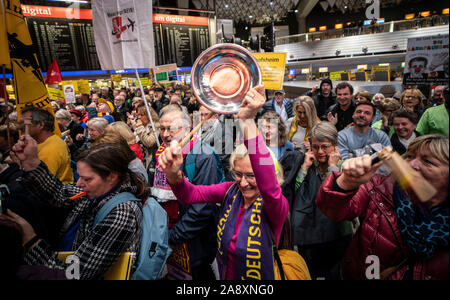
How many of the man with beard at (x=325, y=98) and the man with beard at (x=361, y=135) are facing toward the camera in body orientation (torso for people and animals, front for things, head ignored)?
2

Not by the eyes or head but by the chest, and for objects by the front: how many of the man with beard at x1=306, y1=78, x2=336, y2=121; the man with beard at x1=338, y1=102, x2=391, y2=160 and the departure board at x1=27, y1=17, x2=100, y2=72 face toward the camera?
3

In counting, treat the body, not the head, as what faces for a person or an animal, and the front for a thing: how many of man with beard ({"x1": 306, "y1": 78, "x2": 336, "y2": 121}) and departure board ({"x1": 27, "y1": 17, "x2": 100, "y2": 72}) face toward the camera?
2

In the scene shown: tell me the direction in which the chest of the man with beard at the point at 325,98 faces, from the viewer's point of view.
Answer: toward the camera

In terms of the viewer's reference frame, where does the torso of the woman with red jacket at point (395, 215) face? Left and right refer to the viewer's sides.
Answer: facing the viewer and to the left of the viewer

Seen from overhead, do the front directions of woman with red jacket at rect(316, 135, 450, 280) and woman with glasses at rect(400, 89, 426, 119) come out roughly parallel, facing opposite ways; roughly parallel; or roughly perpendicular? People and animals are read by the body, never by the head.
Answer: roughly parallel

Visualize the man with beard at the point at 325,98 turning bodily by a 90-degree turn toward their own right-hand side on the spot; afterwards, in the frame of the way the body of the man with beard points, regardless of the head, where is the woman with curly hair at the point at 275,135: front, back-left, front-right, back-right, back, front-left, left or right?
left

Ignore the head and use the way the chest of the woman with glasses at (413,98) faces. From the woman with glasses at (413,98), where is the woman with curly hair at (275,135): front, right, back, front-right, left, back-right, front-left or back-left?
front

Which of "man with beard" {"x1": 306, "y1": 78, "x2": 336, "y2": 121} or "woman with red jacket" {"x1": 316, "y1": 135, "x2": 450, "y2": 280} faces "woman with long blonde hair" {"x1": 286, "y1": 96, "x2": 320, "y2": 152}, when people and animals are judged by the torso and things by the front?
the man with beard

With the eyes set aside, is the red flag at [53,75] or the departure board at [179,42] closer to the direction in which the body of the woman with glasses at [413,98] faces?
the red flag

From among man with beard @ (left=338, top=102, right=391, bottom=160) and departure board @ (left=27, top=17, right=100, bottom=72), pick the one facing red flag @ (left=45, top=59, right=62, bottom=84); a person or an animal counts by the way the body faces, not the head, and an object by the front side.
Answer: the departure board

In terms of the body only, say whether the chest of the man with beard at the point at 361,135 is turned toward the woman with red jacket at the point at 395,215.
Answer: yes

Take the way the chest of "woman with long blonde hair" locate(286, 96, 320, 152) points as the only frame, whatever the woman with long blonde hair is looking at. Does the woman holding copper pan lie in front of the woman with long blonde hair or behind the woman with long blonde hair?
in front

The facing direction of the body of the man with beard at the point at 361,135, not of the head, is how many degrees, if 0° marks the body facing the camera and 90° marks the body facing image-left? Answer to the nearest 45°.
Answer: approximately 0°
